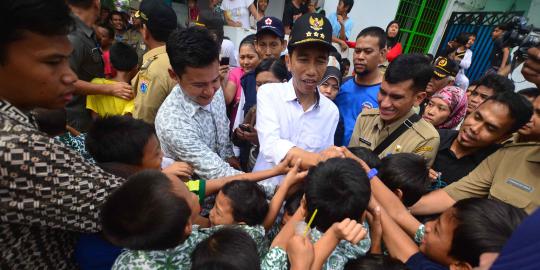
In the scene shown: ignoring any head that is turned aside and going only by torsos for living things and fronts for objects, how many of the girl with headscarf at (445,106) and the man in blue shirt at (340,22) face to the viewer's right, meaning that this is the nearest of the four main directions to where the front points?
0

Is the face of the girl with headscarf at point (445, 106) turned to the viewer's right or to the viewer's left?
to the viewer's left

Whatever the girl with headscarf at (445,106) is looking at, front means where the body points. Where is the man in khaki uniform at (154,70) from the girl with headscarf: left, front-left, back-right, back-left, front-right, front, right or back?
front

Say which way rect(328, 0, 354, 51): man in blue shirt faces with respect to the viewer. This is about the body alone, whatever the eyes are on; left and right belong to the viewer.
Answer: facing the viewer and to the left of the viewer

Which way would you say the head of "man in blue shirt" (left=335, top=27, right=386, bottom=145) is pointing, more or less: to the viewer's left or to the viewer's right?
to the viewer's left

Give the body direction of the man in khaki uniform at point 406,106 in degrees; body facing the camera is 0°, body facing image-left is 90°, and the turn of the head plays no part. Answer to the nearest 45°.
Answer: approximately 45°

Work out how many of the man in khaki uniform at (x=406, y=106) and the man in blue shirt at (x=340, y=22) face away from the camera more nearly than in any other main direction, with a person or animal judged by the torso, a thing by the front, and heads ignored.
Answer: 0

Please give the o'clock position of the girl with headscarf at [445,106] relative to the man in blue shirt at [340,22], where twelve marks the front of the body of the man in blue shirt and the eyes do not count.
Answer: The girl with headscarf is roughly at 10 o'clock from the man in blue shirt.

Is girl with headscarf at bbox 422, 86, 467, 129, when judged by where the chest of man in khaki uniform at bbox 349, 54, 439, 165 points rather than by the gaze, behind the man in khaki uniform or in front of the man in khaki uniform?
behind

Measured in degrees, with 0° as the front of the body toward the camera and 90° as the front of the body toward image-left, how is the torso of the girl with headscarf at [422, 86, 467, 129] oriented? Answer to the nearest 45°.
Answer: approximately 45°

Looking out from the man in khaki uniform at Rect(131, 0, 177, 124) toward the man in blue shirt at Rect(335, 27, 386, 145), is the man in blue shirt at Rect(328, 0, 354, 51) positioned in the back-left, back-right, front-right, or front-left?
front-left

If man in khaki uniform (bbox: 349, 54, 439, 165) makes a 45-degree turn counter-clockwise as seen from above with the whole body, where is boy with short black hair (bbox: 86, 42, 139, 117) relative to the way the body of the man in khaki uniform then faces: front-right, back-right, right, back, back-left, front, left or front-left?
right

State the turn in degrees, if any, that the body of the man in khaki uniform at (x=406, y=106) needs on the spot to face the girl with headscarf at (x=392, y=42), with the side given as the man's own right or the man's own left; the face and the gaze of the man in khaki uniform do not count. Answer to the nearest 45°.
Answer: approximately 135° to the man's own right

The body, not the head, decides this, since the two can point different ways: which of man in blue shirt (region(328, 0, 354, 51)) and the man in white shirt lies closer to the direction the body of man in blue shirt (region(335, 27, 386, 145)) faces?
the man in white shirt
